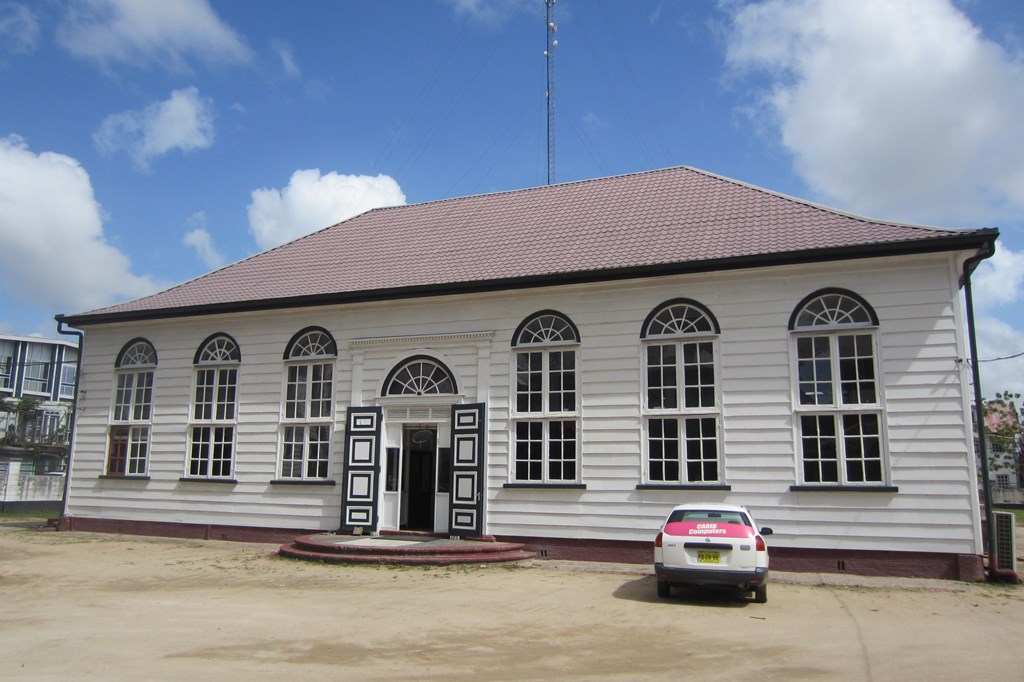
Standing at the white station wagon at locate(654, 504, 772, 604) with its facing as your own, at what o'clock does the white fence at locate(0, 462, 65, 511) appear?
The white fence is roughly at 10 o'clock from the white station wagon.

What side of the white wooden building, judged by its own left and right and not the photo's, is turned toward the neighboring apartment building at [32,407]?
right

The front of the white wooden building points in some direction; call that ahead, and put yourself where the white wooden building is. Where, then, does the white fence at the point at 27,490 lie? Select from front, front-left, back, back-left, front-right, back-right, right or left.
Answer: right

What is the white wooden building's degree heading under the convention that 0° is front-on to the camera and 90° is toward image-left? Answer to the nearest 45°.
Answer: approximately 45°

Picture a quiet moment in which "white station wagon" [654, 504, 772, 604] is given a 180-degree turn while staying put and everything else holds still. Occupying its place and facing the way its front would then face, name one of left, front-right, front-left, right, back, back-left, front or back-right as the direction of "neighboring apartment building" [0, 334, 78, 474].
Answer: back-right

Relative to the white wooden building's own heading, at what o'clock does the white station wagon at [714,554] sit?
The white station wagon is roughly at 10 o'clock from the white wooden building.

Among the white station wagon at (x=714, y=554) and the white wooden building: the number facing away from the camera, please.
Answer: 1

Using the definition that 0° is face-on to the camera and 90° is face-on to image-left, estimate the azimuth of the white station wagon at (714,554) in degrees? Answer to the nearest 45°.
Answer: approximately 180°

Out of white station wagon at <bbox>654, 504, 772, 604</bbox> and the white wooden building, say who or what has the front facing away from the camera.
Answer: the white station wagon
